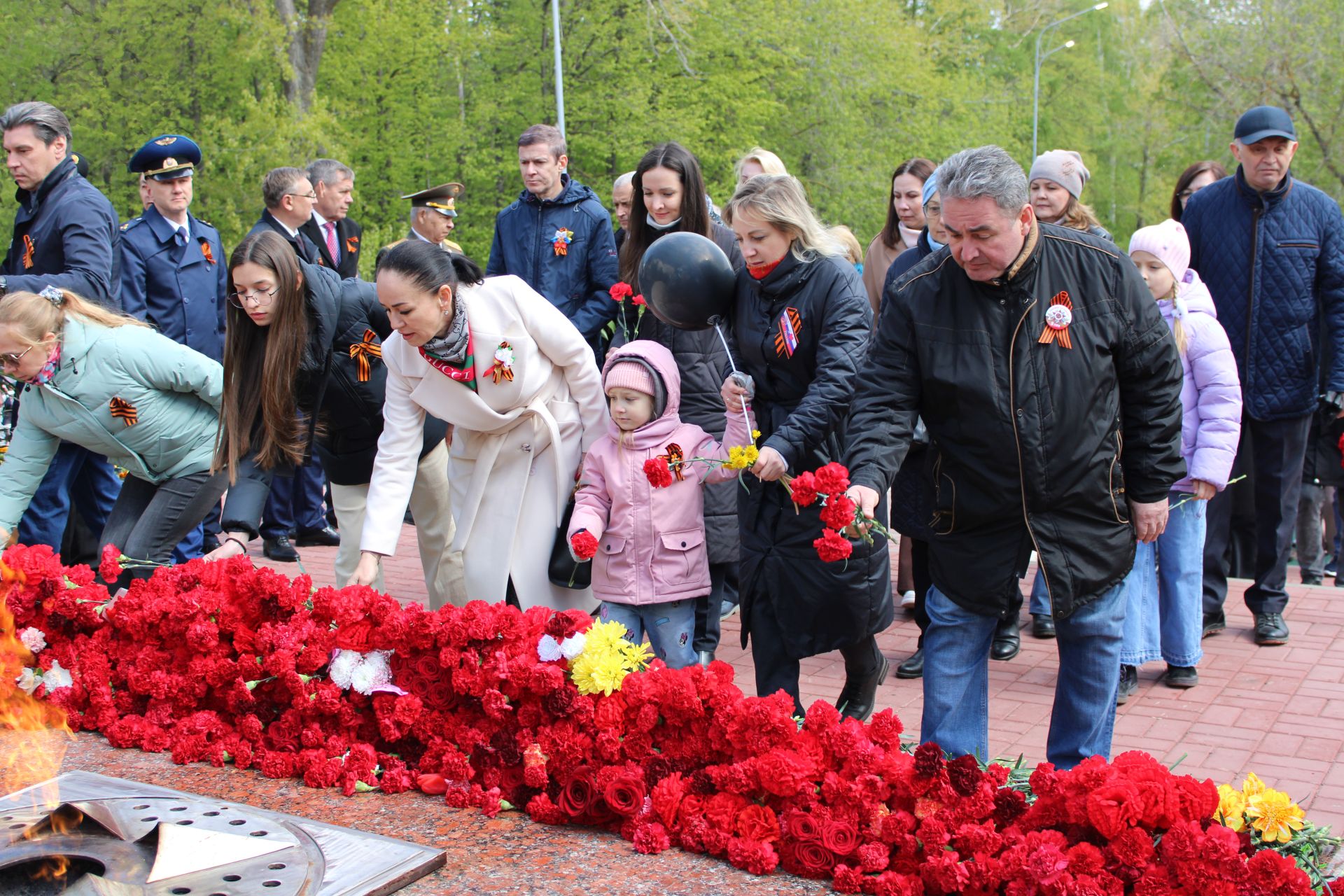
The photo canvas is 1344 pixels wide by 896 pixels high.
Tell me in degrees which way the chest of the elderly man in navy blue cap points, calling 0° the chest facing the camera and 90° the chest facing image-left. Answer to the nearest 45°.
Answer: approximately 0°

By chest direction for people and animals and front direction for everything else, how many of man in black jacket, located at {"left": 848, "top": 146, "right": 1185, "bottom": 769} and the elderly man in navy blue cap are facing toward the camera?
2

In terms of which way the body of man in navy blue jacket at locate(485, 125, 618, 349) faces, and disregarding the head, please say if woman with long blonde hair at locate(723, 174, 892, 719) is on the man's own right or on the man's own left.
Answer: on the man's own left

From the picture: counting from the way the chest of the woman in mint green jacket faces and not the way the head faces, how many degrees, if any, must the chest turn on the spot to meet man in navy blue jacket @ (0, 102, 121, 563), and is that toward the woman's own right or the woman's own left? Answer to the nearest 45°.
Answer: approximately 135° to the woman's own right

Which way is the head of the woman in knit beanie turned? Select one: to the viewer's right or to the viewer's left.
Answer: to the viewer's left

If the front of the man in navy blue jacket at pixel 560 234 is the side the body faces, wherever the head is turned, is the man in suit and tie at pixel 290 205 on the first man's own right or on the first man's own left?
on the first man's own right

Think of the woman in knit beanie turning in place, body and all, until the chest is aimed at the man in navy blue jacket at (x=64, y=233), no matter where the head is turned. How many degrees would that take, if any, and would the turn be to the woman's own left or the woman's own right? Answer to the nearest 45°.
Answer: approximately 45° to the woman's own right

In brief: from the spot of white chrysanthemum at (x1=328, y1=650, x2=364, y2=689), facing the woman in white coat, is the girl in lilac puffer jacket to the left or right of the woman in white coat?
right
